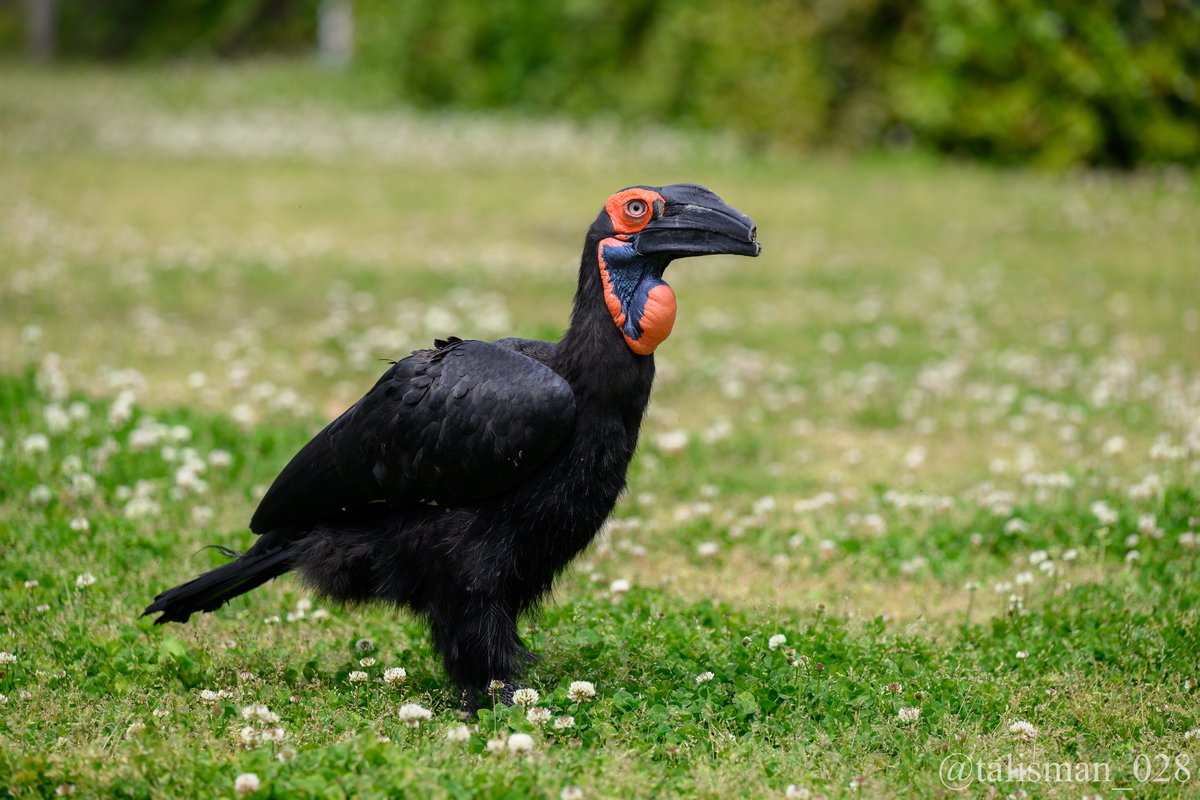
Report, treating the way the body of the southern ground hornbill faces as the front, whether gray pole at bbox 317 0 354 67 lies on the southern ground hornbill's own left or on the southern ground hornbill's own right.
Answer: on the southern ground hornbill's own left

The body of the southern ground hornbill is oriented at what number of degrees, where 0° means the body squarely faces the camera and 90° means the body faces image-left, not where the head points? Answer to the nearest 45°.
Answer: approximately 270°

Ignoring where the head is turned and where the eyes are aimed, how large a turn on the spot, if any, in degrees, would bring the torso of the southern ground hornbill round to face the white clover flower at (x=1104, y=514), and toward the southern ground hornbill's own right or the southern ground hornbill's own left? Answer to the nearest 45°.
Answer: approximately 45° to the southern ground hornbill's own left

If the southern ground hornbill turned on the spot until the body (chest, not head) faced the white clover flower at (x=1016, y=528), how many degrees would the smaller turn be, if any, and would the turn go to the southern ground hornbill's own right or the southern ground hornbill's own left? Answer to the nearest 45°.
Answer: approximately 45° to the southern ground hornbill's own left

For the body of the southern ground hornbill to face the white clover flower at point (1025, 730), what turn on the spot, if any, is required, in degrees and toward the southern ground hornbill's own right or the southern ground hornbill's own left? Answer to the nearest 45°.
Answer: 0° — it already faces it

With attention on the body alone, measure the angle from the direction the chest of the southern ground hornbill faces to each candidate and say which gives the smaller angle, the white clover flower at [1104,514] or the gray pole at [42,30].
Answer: the white clover flower

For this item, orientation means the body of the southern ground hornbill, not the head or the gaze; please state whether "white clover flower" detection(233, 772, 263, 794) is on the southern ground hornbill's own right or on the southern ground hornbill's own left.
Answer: on the southern ground hornbill's own right

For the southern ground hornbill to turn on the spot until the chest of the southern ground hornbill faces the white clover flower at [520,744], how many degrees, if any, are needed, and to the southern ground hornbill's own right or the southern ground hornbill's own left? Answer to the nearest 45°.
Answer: approximately 90° to the southern ground hornbill's own right
